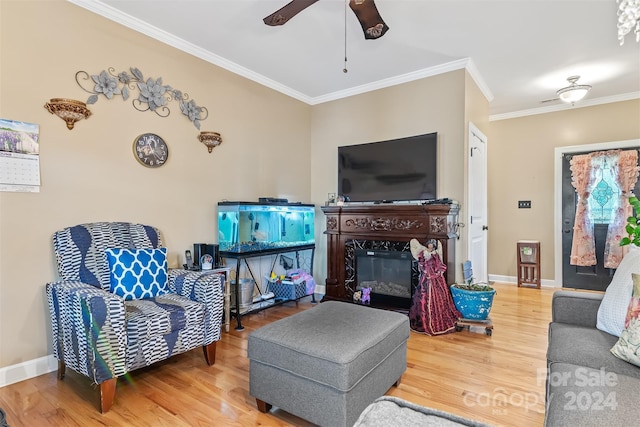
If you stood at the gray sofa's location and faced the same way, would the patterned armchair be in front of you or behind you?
in front

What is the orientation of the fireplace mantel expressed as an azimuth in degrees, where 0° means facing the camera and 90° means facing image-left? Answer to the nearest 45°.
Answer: approximately 45°

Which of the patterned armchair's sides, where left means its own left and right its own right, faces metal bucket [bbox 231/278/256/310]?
left

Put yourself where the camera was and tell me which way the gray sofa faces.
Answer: facing to the left of the viewer

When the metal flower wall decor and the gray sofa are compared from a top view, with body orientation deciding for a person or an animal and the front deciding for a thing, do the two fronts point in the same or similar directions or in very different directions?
very different directions

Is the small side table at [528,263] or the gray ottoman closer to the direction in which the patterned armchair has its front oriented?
the gray ottoman

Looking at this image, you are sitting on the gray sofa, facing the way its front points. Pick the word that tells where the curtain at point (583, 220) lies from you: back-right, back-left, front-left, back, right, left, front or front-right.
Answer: right

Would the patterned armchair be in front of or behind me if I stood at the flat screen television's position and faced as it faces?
in front

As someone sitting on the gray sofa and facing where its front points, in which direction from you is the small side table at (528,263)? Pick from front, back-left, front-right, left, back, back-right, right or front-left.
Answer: right

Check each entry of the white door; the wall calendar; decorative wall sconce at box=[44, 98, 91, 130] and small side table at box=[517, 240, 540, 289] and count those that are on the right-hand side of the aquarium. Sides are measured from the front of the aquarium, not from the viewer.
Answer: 2
